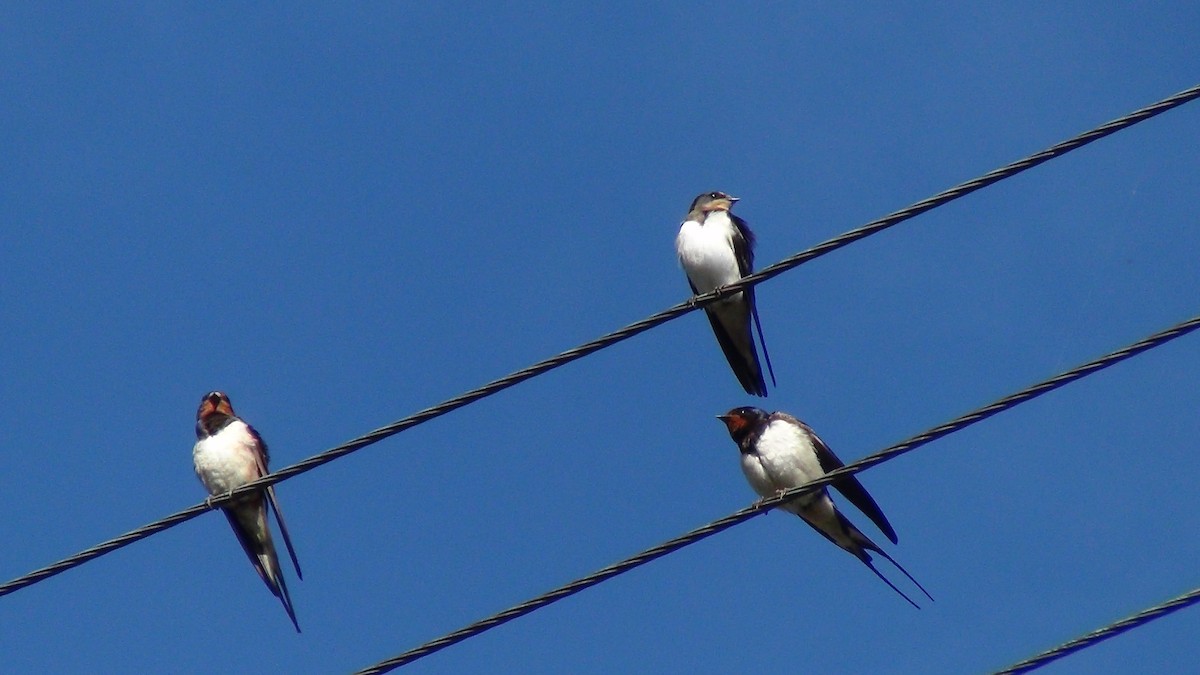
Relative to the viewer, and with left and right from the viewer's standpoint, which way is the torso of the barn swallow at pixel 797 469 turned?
facing the viewer and to the left of the viewer

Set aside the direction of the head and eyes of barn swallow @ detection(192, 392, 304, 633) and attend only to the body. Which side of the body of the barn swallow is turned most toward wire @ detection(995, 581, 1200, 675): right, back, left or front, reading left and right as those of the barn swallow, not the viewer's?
left

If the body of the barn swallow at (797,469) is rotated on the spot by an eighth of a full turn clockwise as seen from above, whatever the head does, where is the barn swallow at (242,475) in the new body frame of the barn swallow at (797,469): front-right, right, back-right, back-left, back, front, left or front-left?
front

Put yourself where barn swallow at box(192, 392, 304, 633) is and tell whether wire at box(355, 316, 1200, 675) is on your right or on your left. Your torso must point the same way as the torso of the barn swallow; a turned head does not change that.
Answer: on your left

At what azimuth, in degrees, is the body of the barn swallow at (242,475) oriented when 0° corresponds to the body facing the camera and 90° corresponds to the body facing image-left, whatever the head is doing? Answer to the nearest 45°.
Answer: approximately 45°
